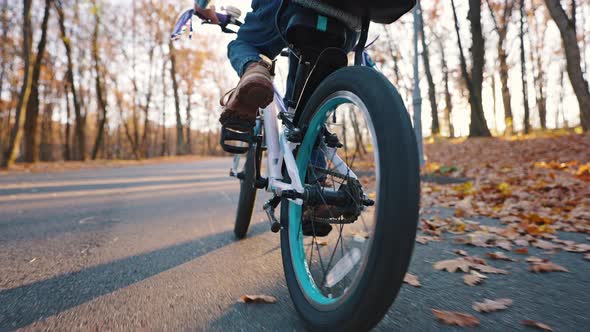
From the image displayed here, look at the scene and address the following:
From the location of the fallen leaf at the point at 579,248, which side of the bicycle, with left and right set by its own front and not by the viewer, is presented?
right

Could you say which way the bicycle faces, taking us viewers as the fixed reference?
facing away from the viewer and to the left of the viewer

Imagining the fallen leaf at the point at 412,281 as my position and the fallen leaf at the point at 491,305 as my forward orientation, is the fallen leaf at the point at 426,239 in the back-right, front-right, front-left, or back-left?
back-left

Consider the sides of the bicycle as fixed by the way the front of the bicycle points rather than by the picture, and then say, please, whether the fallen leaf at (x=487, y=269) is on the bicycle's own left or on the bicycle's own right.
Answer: on the bicycle's own right

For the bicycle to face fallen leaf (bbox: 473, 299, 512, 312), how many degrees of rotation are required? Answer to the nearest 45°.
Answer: approximately 135° to its right

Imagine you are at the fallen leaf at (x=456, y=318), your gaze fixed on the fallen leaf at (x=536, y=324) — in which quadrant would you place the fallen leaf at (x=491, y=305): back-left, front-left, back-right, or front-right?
front-left

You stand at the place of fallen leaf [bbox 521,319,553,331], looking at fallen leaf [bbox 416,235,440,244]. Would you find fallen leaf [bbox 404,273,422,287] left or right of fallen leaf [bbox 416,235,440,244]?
left

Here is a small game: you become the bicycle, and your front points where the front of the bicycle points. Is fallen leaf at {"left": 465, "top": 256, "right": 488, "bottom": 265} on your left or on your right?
on your right

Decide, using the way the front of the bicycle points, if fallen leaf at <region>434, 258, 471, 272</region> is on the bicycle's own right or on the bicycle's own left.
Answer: on the bicycle's own right
